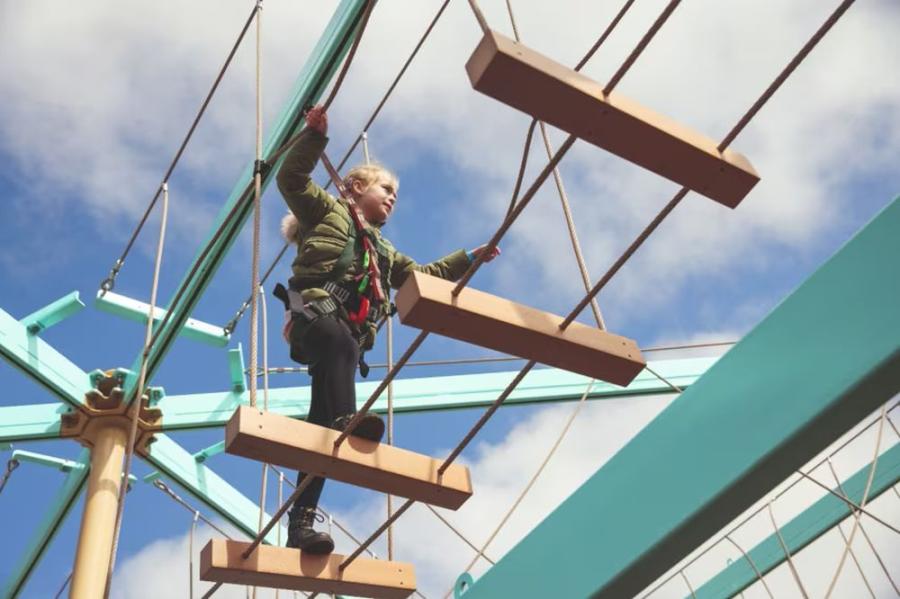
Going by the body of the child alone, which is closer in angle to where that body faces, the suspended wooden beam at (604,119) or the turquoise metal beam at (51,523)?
the suspended wooden beam

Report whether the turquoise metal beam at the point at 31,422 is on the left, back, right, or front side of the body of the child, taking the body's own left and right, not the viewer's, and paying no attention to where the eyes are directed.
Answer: back

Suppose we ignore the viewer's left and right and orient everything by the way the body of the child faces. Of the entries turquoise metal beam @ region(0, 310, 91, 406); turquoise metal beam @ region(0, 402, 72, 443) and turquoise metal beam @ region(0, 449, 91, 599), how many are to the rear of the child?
3

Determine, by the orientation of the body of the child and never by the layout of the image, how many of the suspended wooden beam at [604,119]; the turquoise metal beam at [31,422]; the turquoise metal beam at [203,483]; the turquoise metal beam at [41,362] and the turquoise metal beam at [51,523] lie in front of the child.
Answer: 1

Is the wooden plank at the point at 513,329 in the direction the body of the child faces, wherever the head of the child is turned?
yes

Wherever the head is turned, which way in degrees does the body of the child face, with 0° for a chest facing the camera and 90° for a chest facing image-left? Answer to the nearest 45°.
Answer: approximately 315°

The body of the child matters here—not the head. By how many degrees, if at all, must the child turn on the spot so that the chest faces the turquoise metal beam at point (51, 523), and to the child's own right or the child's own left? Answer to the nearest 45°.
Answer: approximately 180°
